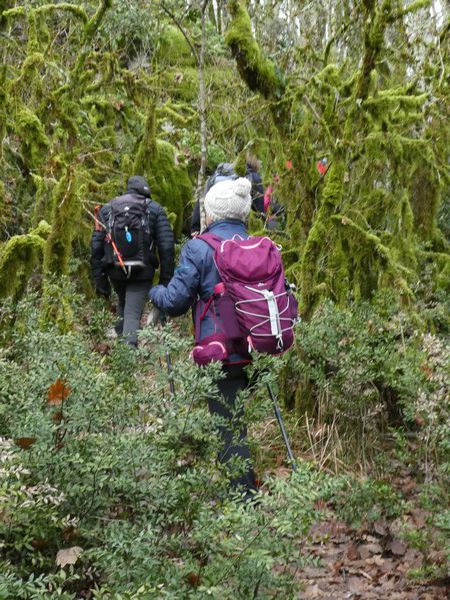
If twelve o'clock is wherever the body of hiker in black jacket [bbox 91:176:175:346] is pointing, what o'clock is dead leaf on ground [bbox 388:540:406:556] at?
The dead leaf on ground is roughly at 5 o'clock from the hiker in black jacket.

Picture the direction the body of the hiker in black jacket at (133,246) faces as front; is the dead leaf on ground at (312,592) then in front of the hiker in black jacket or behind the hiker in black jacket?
behind

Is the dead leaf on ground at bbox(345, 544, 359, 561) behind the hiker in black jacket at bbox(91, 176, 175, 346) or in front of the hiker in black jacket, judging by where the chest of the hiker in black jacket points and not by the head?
behind

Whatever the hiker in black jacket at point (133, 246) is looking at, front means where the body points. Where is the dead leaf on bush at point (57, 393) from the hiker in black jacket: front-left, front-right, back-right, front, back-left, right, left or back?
back

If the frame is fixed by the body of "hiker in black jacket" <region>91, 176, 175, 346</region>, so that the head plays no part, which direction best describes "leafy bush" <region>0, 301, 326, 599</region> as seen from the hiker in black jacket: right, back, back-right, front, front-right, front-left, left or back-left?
back

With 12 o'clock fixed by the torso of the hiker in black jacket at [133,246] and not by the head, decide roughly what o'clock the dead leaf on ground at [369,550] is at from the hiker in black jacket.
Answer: The dead leaf on ground is roughly at 5 o'clock from the hiker in black jacket.

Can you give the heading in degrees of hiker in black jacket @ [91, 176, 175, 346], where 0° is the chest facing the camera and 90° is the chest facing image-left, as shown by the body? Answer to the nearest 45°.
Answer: approximately 180°

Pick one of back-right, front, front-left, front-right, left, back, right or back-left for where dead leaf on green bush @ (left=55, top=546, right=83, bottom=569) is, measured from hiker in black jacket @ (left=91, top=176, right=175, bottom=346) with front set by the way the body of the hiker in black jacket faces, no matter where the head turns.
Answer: back

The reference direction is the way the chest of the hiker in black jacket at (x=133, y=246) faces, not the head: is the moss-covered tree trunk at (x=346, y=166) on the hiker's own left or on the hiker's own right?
on the hiker's own right
